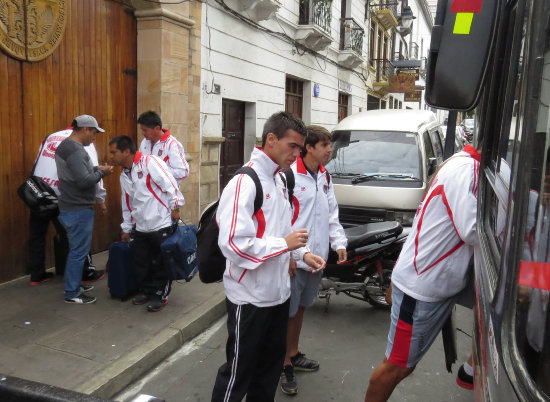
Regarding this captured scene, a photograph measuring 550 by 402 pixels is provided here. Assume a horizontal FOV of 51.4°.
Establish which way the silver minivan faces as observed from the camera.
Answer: facing the viewer and to the left of the viewer

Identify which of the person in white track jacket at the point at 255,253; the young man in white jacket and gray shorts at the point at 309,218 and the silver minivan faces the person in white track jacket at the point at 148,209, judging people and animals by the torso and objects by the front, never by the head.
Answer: the silver minivan

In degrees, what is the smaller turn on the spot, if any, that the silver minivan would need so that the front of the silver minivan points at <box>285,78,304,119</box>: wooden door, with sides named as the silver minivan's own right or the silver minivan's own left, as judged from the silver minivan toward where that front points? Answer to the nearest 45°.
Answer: approximately 135° to the silver minivan's own right

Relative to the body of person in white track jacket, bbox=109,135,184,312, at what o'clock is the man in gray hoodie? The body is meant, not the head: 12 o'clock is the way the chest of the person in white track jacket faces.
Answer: The man in gray hoodie is roughly at 2 o'clock from the person in white track jacket.

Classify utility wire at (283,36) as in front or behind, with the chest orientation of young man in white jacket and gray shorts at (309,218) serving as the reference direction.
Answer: behind
